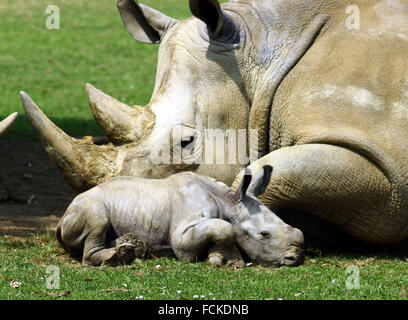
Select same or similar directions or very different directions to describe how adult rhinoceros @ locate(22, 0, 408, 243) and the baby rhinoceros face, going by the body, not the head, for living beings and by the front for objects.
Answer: very different directions

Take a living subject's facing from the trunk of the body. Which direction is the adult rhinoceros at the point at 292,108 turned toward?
to the viewer's left

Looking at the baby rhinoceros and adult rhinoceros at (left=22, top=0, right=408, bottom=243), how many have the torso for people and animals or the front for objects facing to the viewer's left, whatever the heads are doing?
1

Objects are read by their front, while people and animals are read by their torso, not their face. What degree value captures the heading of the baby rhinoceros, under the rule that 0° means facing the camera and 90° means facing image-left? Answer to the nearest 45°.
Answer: approximately 270°

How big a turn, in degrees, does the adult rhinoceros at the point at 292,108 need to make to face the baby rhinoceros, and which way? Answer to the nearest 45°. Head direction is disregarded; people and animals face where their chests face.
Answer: approximately 45° to its left
